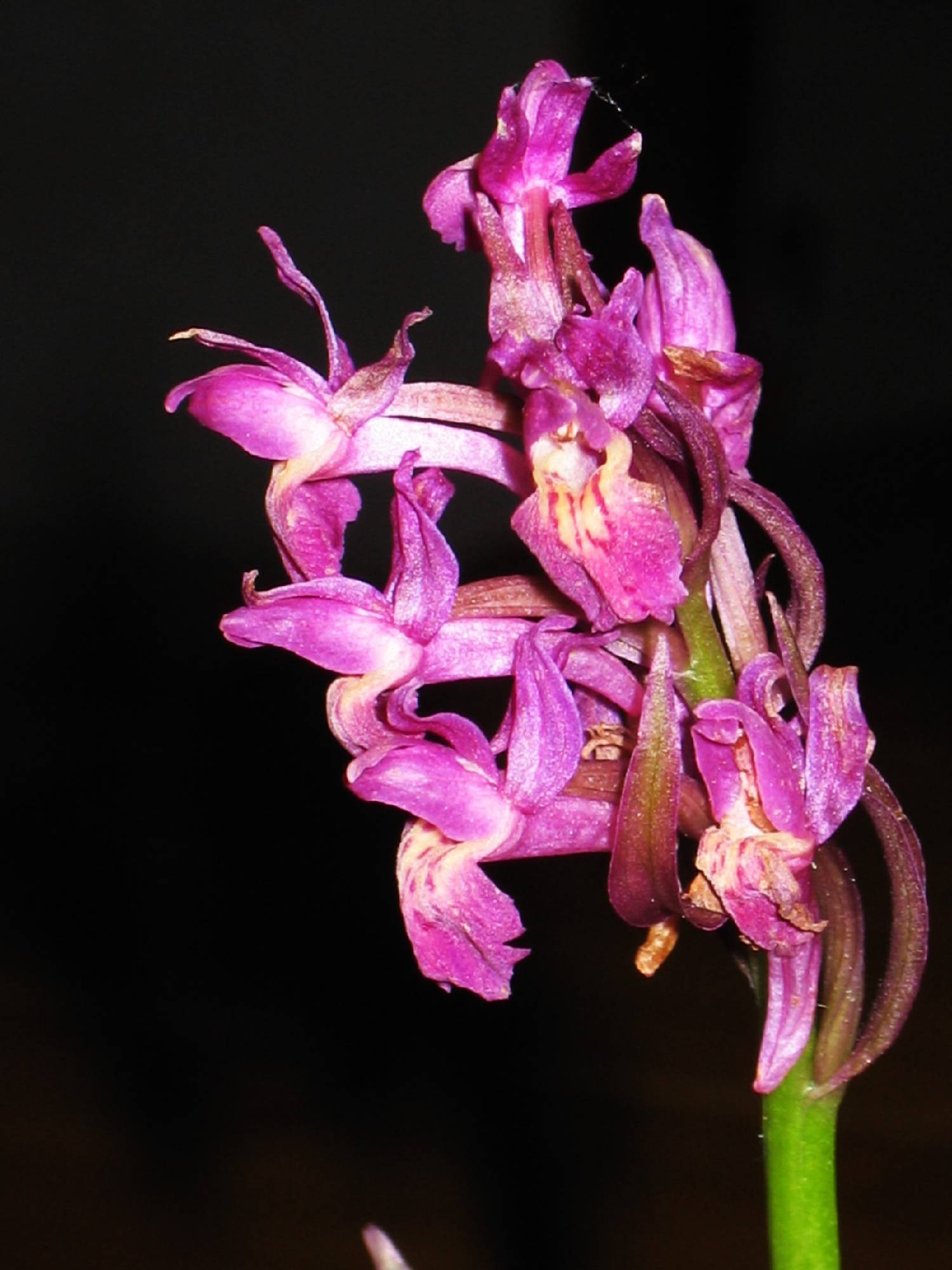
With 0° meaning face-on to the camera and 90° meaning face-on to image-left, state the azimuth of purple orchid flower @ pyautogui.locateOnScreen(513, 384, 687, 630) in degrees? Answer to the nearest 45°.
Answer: approximately 0°

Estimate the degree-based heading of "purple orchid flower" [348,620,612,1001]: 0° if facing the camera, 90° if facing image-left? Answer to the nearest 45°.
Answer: approximately 90°
